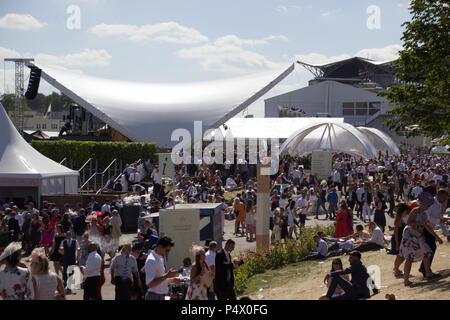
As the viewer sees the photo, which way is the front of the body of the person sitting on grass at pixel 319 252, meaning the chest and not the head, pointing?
to the viewer's left

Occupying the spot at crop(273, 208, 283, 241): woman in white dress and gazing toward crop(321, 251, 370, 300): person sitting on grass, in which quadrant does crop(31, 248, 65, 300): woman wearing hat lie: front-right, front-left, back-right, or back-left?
front-right

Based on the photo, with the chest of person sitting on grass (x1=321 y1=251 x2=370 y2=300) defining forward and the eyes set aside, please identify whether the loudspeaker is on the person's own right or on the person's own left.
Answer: on the person's own right

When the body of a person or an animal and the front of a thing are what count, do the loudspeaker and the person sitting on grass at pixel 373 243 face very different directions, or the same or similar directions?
very different directions

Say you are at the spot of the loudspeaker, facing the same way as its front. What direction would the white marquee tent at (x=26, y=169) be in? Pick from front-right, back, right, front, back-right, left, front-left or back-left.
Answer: front-right

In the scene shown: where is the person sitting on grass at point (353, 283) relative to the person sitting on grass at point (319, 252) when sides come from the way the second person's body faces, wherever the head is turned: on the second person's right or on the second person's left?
on the second person's left

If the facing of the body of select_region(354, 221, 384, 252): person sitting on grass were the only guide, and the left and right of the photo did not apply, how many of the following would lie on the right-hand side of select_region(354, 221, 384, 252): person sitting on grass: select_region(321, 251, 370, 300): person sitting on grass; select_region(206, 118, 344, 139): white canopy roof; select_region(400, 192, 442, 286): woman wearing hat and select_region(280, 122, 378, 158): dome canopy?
2

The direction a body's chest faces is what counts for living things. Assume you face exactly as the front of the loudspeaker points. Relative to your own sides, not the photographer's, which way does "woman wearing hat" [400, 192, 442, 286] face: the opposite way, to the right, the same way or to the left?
the same way
